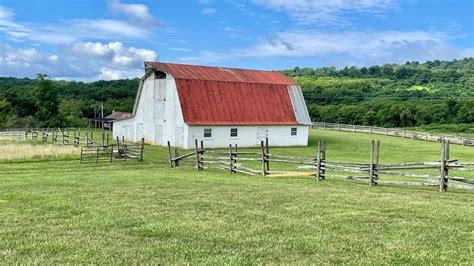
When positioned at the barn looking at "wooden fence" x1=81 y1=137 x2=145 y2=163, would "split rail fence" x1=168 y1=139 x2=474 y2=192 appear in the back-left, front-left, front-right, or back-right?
front-left

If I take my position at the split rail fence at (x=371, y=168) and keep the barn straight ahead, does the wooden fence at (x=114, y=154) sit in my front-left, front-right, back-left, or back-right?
front-left

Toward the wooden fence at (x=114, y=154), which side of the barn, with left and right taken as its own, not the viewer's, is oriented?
front

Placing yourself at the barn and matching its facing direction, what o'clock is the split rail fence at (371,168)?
The split rail fence is roughly at 10 o'clock from the barn.

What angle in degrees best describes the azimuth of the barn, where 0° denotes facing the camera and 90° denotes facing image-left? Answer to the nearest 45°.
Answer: approximately 45°

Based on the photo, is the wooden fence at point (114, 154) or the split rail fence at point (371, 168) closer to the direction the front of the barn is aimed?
the wooden fence
